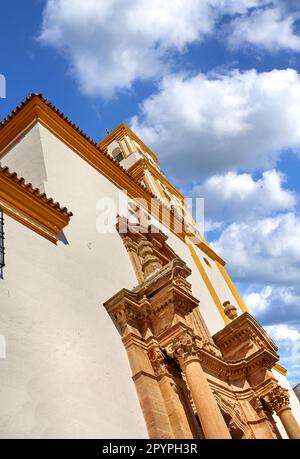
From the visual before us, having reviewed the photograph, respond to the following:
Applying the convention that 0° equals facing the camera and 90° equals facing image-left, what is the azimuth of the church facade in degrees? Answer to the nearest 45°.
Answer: approximately 315°
